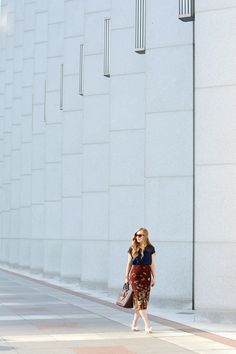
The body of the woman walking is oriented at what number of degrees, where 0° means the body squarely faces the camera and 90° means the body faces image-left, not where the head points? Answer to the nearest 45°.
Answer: approximately 0°

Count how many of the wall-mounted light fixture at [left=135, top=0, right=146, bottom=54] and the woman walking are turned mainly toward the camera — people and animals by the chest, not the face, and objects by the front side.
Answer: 2
